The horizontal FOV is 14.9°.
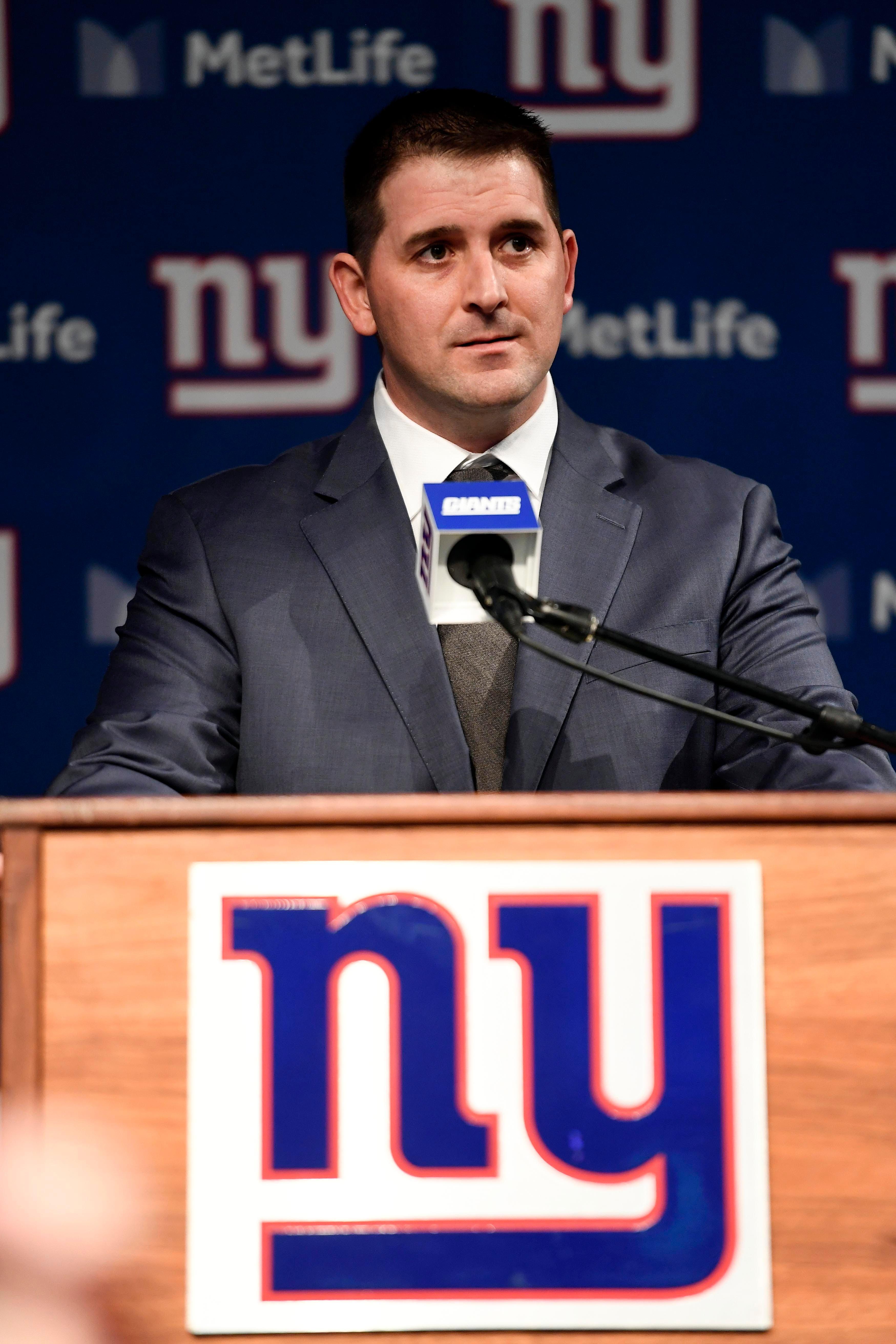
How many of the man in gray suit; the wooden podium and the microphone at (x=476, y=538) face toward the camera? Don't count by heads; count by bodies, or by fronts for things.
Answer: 2

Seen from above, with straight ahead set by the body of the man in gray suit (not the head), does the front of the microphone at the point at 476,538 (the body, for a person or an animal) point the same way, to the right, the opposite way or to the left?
the opposite way

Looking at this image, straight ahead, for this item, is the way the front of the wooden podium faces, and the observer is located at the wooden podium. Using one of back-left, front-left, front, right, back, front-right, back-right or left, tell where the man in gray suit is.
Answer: back

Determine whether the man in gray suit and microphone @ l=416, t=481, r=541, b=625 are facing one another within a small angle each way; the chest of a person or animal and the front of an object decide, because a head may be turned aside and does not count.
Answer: yes

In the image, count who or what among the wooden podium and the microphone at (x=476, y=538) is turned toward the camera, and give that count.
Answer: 1

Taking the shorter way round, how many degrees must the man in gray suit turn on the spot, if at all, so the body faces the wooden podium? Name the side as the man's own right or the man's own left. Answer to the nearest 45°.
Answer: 0° — they already face it

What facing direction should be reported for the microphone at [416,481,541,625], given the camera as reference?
facing away from the viewer

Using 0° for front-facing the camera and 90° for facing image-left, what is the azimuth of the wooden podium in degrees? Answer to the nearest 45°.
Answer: approximately 0°
